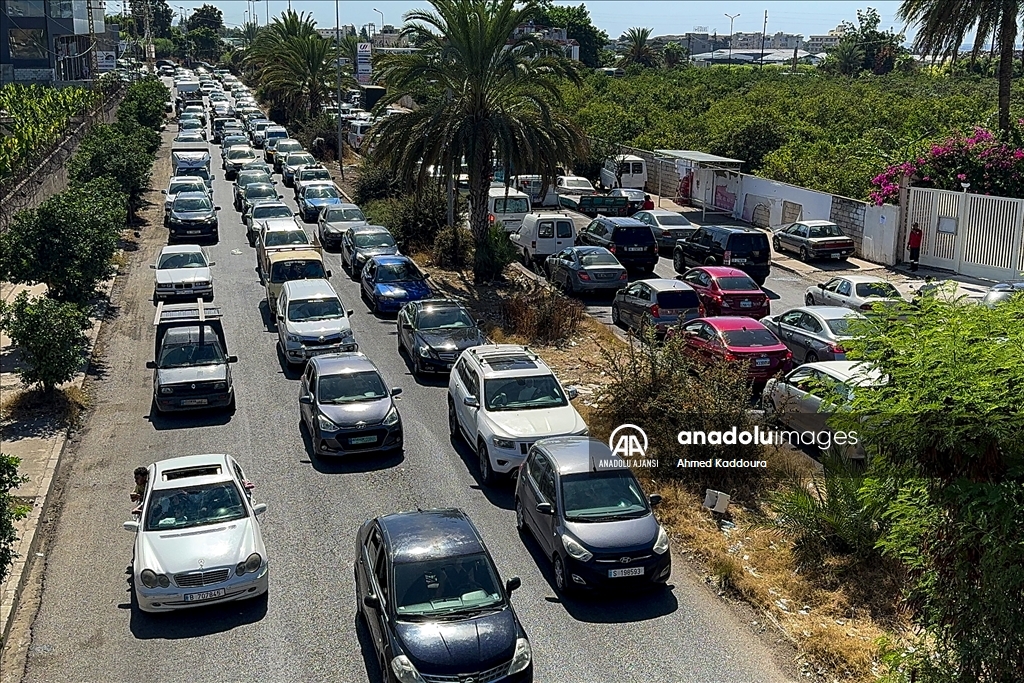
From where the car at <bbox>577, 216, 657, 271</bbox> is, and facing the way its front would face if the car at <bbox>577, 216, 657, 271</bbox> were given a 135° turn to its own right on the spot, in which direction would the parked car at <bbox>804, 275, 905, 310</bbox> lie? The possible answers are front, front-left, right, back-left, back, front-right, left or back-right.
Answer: front-right

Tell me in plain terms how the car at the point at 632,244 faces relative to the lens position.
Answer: facing away from the viewer and to the left of the viewer

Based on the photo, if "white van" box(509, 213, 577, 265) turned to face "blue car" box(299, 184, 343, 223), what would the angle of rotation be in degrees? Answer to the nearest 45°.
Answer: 0° — it already faces it

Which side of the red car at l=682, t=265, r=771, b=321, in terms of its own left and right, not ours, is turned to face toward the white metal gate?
right

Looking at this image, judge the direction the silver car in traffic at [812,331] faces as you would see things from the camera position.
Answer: facing away from the viewer and to the left of the viewer

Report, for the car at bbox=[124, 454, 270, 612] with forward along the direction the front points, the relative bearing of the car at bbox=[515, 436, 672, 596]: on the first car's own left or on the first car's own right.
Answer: on the first car's own left

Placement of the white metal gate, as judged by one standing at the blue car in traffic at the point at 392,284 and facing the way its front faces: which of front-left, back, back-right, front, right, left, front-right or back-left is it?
front-left

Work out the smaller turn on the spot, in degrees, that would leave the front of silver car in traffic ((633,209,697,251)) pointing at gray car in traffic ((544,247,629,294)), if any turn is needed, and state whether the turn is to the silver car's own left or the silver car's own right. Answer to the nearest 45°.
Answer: approximately 135° to the silver car's own left

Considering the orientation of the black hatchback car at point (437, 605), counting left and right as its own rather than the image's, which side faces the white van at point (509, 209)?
back

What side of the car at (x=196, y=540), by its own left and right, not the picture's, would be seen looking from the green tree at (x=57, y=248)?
back

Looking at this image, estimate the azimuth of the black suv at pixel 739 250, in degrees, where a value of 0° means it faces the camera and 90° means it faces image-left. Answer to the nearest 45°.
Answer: approximately 135°

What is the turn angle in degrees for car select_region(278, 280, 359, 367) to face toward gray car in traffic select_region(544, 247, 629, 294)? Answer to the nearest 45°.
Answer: approximately 135° to its left

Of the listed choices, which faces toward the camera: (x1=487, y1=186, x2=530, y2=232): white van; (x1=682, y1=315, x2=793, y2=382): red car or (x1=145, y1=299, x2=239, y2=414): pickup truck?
the pickup truck

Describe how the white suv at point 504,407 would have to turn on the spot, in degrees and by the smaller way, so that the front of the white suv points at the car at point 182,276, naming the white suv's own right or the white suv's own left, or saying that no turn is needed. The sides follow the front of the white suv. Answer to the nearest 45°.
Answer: approximately 180°

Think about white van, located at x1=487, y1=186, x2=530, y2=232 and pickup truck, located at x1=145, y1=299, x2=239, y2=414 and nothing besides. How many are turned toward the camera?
1

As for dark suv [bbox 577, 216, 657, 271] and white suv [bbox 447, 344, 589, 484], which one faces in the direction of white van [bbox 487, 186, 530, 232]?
the dark suv

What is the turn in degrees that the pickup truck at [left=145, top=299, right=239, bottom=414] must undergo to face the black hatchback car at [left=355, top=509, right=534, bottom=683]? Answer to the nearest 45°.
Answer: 0° — it already faces it

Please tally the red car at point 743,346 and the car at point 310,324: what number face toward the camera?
1

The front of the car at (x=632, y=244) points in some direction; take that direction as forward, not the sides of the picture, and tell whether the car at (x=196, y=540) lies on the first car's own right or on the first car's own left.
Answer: on the first car's own left
